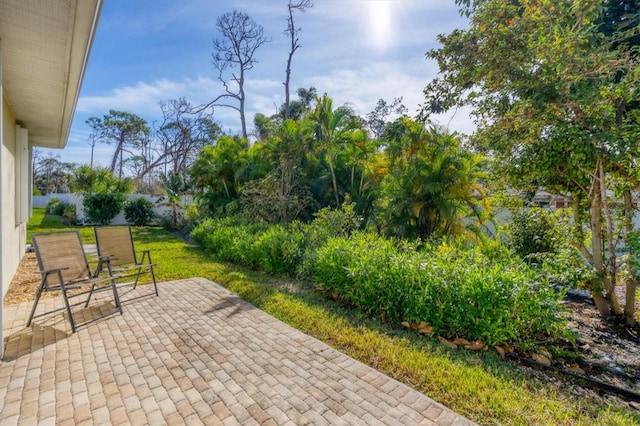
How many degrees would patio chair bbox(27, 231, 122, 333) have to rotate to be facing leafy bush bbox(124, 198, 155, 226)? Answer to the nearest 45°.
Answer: approximately 135° to its left

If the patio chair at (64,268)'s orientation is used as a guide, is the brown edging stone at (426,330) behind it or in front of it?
in front

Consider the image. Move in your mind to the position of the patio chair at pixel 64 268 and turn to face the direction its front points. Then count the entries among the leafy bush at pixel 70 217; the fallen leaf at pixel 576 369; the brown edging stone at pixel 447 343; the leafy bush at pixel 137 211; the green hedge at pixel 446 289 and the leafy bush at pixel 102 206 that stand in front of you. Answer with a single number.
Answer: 3

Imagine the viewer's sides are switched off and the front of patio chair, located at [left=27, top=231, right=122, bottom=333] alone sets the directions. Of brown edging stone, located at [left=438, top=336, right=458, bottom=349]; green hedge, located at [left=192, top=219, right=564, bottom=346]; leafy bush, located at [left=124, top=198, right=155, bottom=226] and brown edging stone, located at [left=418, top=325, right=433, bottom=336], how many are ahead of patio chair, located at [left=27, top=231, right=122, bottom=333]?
3

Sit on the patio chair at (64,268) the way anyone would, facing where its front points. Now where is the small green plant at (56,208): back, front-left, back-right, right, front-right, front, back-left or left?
back-left

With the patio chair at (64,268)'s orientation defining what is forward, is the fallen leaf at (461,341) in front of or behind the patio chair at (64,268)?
in front

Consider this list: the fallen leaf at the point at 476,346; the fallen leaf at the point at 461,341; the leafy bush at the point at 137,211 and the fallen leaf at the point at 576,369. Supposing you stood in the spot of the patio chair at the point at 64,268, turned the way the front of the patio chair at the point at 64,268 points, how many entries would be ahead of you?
3

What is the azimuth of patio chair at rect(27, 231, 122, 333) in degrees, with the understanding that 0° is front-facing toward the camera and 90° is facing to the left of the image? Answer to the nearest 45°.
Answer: approximately 315°

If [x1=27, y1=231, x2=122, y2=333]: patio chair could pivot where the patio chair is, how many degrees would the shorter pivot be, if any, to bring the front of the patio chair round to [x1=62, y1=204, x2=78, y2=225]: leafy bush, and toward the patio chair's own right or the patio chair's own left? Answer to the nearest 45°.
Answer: approximately 135° to the patio chair's own left

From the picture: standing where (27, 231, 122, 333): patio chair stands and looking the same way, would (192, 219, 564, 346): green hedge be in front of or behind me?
in front
